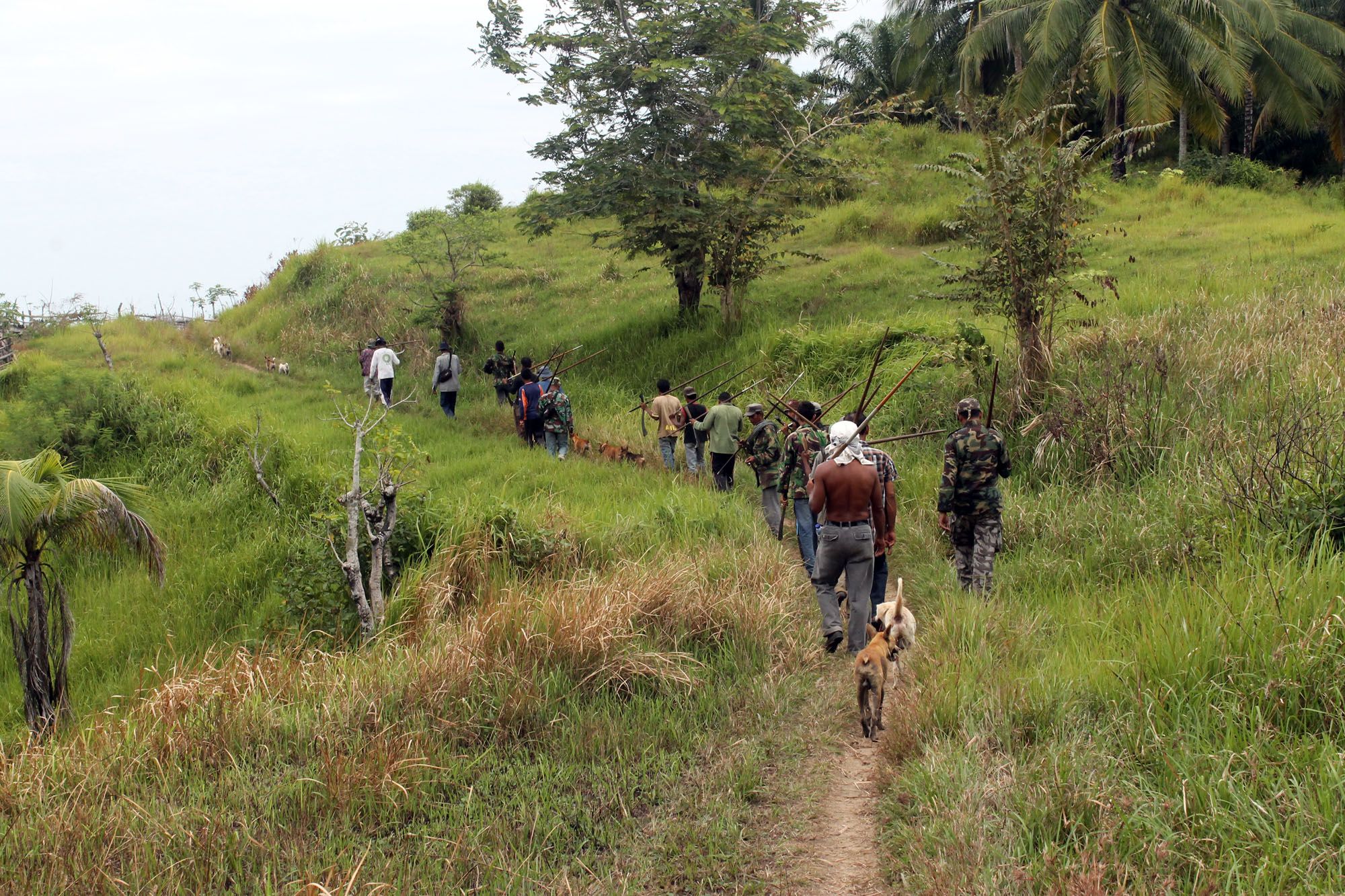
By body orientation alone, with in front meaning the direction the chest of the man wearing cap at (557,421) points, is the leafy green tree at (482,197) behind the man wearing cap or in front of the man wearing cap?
in front

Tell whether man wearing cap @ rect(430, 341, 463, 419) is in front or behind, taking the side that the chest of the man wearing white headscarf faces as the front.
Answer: in front

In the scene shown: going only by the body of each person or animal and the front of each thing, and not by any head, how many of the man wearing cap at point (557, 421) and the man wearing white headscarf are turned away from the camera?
2

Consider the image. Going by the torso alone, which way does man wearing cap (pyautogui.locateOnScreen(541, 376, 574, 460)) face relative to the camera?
away from the camera

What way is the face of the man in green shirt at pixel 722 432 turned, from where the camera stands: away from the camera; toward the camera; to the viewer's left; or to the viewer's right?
away from the camera

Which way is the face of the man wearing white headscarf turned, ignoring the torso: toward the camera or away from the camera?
away from the camera

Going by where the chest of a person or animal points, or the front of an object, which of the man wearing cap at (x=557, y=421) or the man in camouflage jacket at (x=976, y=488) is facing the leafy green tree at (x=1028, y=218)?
the man in camouflage jacket

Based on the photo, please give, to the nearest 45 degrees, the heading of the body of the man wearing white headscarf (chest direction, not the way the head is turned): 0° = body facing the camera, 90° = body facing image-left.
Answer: approximately 180°

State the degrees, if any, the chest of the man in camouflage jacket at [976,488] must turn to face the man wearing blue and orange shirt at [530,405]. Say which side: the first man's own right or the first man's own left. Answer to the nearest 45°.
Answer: approximately 45° to the first man's own left

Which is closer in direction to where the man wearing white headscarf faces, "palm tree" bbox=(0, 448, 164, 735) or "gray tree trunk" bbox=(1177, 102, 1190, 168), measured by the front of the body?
the gray tree trunk

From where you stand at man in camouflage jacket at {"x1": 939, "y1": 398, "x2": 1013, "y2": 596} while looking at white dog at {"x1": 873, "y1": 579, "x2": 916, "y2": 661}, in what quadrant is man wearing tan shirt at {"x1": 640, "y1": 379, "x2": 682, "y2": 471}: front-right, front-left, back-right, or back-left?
back-right

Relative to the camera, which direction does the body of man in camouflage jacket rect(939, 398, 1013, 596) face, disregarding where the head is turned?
away from the camera

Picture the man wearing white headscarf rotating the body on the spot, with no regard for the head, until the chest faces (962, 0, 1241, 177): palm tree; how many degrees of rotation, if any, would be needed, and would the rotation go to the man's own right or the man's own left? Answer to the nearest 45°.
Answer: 0° — they already face it
